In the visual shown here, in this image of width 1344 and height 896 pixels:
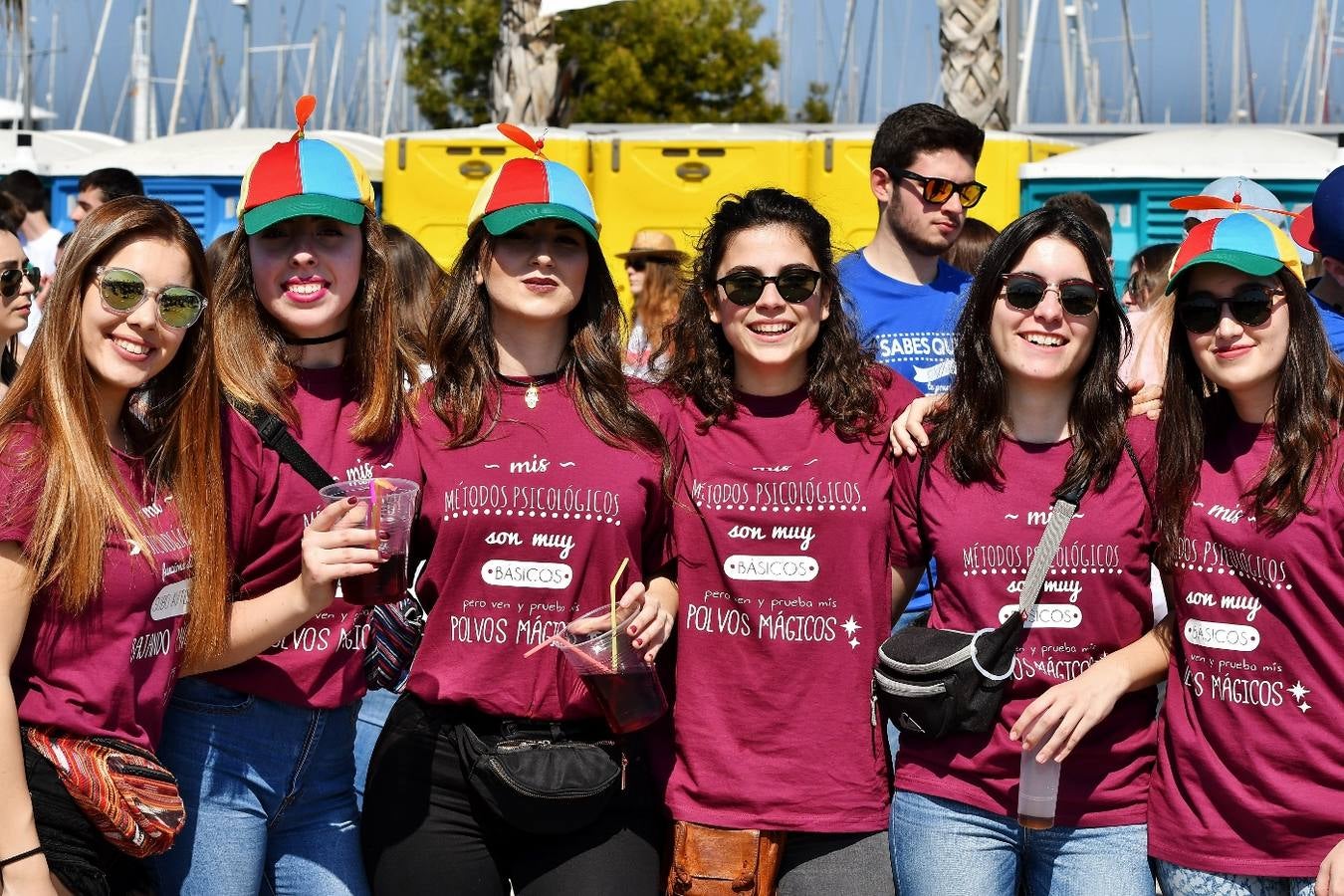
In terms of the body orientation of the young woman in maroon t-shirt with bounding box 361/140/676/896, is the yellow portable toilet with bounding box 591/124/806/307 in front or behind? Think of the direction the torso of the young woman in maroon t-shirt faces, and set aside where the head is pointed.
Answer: behind

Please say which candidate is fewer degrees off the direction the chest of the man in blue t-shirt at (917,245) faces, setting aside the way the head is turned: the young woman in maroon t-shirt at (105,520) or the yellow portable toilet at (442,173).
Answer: the young woman in maroon t-shirt

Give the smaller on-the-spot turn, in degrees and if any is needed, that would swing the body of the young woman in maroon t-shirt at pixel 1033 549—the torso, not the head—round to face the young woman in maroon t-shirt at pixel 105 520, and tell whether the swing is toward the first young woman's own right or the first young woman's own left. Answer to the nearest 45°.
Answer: approximately 45° to the first young woman's own right

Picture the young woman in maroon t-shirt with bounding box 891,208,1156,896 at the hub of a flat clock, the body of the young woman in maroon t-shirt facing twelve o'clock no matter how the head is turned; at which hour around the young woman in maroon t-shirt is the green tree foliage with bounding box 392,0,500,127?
The green tree foliage is roughly at 5 o'clock from the young woman in maroon t-shirt.

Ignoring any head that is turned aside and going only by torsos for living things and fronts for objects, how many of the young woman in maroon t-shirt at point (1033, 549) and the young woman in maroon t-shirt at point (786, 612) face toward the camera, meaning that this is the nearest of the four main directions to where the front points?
2

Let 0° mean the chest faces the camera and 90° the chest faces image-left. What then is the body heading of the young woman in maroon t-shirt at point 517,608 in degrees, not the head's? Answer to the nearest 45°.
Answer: approximately 0°

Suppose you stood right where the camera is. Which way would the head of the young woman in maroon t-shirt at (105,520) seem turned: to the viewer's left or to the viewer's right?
to the viewer's right

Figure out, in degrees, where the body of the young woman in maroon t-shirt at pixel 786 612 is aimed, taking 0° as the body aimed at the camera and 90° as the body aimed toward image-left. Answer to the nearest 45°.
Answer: approximately 0°

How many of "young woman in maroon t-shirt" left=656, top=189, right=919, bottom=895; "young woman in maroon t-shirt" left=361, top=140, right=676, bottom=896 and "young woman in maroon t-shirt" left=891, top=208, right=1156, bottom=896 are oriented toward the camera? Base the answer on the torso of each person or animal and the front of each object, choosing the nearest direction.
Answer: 3

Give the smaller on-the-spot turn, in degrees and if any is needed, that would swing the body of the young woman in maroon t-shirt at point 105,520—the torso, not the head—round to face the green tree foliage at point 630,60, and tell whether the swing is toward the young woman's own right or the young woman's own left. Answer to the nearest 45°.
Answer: approximately 135° to the young woman's own left

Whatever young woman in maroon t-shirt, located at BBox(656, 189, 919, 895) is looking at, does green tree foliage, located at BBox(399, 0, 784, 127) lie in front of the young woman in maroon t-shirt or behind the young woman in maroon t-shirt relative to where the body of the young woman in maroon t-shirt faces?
behind

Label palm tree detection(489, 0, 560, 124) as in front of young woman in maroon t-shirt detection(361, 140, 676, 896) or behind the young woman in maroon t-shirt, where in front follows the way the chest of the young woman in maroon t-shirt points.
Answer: behind

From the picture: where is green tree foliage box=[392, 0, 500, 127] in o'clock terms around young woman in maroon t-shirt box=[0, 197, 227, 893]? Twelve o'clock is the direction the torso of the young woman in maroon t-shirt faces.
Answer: The green tree foliage is roughly at 8 o'clock from the young woman in maroon t-shirt.

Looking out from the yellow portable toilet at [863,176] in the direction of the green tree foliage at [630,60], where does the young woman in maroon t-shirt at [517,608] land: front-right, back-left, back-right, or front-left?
back-left

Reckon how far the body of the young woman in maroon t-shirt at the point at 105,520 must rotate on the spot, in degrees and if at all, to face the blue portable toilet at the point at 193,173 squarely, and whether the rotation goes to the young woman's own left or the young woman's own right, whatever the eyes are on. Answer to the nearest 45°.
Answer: approximately 135° to the young woman's own left
